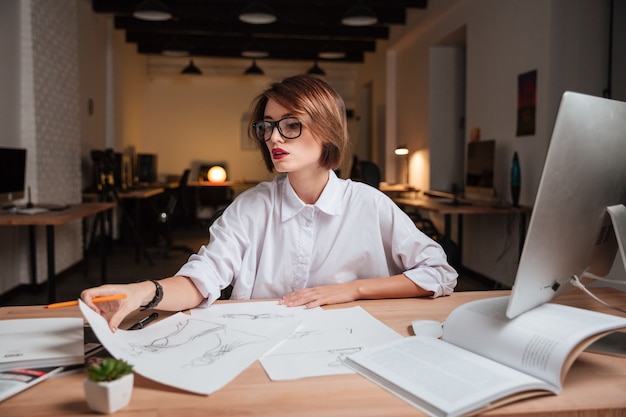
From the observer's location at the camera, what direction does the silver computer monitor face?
facing away from the viewer and to the left of the viewer

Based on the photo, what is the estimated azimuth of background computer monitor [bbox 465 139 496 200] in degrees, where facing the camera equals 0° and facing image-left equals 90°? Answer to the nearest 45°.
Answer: approximately 45°

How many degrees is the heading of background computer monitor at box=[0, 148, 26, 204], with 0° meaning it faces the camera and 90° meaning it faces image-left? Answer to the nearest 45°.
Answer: approximately 315°

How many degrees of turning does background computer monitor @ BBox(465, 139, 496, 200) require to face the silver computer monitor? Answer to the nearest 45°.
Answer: approximately 45° to its left
